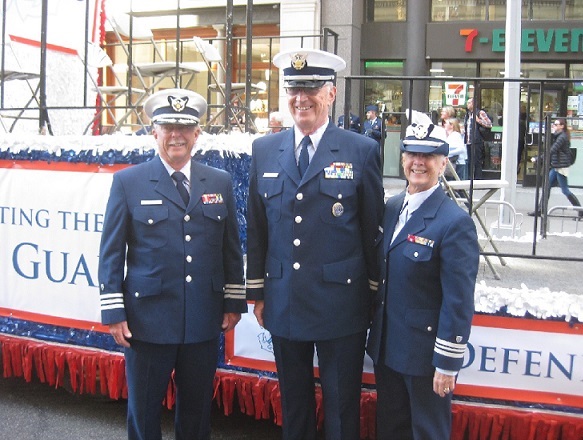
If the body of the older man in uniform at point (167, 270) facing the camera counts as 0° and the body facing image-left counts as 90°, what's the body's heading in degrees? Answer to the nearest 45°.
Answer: approximately 0°

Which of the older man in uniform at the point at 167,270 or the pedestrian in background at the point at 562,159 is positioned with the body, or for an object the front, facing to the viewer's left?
the pedestrian in background

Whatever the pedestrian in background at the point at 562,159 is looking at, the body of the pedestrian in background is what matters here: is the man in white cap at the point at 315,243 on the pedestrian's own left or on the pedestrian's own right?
on the pedestrian's own left

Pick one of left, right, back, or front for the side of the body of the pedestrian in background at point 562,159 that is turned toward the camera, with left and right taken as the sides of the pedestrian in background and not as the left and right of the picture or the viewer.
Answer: left

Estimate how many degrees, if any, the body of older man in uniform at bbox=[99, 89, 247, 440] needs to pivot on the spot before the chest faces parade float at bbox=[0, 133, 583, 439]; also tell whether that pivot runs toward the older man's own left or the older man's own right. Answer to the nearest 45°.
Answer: approximately 180°
